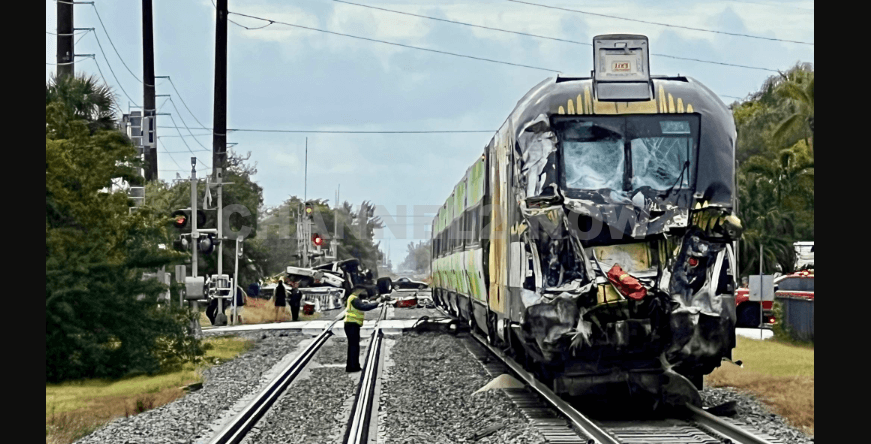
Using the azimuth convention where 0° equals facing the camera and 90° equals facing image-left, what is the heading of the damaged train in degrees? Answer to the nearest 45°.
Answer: approximately 0°

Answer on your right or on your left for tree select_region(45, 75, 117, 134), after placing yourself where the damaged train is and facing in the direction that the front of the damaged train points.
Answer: on your right

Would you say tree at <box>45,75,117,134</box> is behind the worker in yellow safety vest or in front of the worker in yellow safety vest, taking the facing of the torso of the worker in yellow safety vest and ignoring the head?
behind

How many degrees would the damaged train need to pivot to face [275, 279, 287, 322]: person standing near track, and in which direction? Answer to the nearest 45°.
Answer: approximately 135° to its right

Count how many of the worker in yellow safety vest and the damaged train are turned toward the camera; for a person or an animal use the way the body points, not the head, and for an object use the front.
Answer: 1

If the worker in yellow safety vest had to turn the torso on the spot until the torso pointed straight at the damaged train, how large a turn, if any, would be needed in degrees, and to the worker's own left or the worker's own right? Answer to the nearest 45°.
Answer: approximately 45° to the worker's own right

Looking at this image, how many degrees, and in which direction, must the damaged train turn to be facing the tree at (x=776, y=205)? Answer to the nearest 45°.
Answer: approximately 180°

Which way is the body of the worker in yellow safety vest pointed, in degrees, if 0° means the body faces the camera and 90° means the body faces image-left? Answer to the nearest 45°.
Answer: approximately 270°

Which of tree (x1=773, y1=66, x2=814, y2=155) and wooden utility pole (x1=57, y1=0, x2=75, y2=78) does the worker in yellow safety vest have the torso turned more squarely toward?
the tree

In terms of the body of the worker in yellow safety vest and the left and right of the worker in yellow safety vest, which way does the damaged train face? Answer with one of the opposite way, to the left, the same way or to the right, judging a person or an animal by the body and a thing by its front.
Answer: to the right

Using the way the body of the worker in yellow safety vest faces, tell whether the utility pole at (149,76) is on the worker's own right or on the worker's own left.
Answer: on the worker's own left

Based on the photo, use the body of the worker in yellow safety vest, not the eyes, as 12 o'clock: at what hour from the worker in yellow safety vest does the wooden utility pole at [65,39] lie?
The wooden utility pole is roughly at 7 o'clock from the worker in yellow safety vest.
